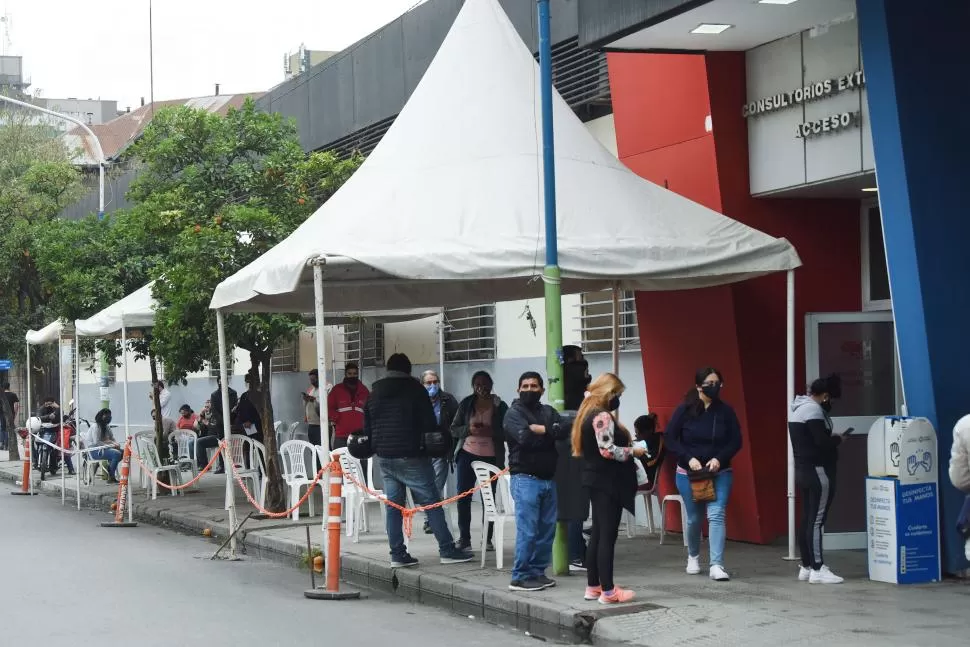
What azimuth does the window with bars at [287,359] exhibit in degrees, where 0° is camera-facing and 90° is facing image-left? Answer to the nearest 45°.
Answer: approximately 45°

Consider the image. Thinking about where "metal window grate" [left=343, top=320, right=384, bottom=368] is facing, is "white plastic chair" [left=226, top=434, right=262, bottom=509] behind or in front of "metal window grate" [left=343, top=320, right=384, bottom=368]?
in front

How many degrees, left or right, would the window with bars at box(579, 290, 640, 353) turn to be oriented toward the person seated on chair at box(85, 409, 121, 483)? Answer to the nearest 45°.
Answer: approximately 90° to its right

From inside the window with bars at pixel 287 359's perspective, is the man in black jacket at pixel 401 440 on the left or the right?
on its left

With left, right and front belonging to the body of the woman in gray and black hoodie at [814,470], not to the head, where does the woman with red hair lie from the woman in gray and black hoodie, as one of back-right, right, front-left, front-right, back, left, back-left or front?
back-right

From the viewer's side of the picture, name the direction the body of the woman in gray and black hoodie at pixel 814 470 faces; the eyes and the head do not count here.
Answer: to the viewer's right

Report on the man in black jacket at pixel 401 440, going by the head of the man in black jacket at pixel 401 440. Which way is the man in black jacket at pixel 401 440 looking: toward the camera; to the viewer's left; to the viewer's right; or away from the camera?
away from the camera

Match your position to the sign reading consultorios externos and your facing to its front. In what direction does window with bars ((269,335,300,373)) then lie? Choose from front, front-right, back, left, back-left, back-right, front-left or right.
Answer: right

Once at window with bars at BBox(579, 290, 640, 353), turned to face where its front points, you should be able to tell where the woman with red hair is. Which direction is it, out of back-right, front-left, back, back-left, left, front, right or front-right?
front-left

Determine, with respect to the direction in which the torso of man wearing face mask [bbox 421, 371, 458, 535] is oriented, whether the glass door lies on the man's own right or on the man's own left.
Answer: on the man's own left

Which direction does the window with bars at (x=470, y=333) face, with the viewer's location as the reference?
facing the viewer and to the left of the viewer
